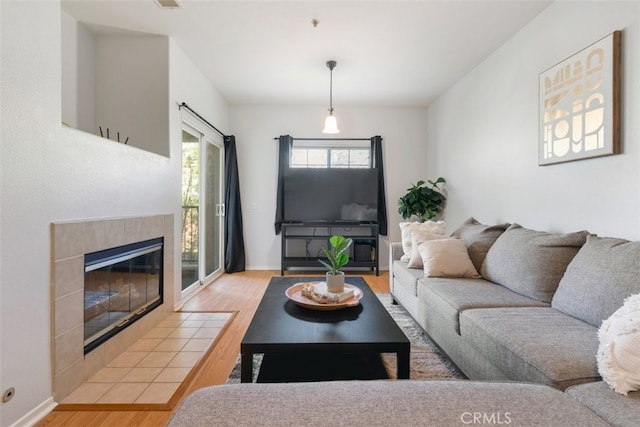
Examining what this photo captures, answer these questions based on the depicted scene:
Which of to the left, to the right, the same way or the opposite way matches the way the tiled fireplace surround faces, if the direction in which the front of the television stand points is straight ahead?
to the left

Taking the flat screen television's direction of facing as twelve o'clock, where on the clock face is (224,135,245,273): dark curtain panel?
The dark curtain panel is roughly at 3 o'clock from the flat screen television.

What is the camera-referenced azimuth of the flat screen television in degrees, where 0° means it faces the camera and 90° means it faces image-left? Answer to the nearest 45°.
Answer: approximately 0°

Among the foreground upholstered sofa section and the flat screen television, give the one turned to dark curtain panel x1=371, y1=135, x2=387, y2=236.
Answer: the foreground upholstered sofa section

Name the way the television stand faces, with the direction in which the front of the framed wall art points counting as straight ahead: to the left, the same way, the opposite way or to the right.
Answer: to the left

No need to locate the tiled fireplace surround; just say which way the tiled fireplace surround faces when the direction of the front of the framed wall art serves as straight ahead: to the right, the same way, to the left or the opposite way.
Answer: the opposite way

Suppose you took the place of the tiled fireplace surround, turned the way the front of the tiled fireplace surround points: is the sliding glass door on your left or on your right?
on your left

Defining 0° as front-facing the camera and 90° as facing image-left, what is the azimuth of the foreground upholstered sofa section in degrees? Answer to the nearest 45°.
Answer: approximately 180°

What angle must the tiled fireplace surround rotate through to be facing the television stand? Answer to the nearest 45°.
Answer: approximately 90° to its left
